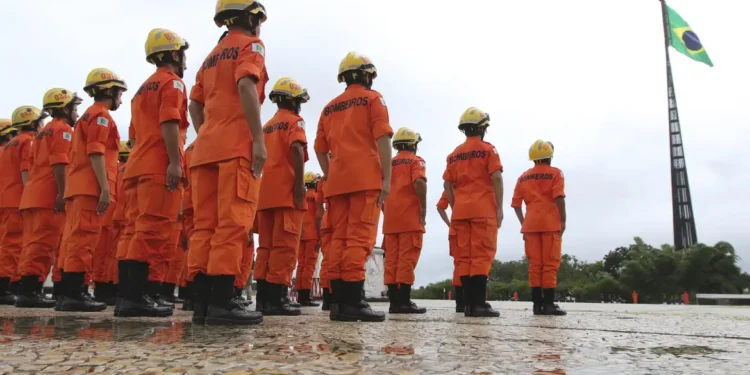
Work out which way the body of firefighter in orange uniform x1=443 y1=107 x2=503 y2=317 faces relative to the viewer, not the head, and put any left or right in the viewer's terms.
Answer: facing away from the viewer and to the right of the viewer

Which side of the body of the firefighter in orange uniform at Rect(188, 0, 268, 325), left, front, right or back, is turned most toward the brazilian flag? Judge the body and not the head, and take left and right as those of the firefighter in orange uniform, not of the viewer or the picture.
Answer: front

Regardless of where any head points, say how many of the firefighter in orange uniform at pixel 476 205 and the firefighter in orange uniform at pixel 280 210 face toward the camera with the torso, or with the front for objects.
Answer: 0

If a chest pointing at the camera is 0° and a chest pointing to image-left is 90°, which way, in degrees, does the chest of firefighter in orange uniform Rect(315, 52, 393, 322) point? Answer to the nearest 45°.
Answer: approximately 225°

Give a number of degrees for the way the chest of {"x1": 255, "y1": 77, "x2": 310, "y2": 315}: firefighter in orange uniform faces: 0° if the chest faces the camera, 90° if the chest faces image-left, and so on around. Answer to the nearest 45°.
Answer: approximately 225°

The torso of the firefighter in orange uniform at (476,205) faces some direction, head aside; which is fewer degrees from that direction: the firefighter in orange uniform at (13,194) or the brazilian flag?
the brazilian flag

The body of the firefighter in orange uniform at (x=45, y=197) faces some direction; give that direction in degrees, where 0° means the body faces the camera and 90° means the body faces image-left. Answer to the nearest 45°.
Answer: approximately 225°

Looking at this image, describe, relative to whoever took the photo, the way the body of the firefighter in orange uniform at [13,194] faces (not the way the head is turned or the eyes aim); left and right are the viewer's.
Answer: facing away from the viewer and to the right of the viewer

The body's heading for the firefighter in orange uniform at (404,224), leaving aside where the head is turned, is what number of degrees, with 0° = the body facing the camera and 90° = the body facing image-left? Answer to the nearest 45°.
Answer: approximately 225°

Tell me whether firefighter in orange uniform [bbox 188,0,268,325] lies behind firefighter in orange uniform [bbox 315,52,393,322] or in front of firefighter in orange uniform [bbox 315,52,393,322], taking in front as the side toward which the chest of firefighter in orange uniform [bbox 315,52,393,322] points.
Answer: behind

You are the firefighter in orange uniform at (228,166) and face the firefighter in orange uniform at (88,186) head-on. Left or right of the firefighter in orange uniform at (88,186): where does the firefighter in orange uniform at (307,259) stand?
right

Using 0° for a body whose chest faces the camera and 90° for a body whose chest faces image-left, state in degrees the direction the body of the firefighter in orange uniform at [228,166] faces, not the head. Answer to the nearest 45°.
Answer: approximately 225°
